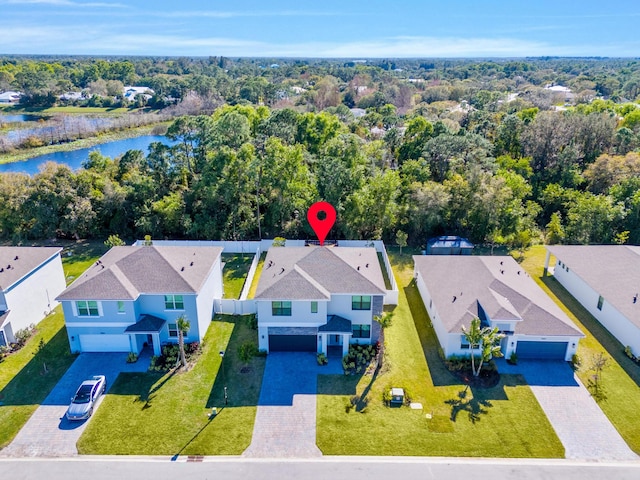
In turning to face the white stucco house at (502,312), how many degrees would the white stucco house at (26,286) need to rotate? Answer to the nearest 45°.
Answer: approximately 90° to its left

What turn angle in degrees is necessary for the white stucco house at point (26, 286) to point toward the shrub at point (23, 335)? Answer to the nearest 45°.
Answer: approximately 45° to its left

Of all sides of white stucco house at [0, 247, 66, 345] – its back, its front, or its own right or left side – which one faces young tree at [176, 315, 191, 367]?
left

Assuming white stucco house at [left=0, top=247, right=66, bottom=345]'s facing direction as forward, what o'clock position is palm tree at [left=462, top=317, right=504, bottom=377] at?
The palm tree is roughly at 9 o'clock from the white stucco house.

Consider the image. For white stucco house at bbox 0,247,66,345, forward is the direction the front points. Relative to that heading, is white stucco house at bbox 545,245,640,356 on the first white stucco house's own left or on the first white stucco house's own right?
on the first white stucco house's own left

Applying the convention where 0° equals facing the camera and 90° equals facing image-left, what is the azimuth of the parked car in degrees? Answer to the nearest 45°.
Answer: approximately 45°

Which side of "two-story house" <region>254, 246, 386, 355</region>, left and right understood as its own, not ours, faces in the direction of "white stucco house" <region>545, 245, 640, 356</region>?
left

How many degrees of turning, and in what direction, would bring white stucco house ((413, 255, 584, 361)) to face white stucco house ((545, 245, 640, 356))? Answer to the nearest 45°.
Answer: approximately 135° to its left

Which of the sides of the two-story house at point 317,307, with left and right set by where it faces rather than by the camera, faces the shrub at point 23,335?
right

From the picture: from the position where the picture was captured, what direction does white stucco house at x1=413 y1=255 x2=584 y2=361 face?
facing the viewer

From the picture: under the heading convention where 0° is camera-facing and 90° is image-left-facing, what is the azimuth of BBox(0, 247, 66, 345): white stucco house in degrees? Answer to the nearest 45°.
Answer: approximately 45°

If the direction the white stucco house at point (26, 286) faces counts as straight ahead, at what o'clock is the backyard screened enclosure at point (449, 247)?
The backyard screened enclosure is roughly at 8 o'clock from the white stucco house.

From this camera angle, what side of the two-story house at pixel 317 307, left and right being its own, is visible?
front

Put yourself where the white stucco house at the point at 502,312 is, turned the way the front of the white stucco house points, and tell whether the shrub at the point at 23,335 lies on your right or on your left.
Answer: on your right

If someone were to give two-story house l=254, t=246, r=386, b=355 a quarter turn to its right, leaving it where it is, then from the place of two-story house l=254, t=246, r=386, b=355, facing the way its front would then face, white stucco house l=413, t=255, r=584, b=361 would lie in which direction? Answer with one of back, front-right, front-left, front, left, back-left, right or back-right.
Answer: back
